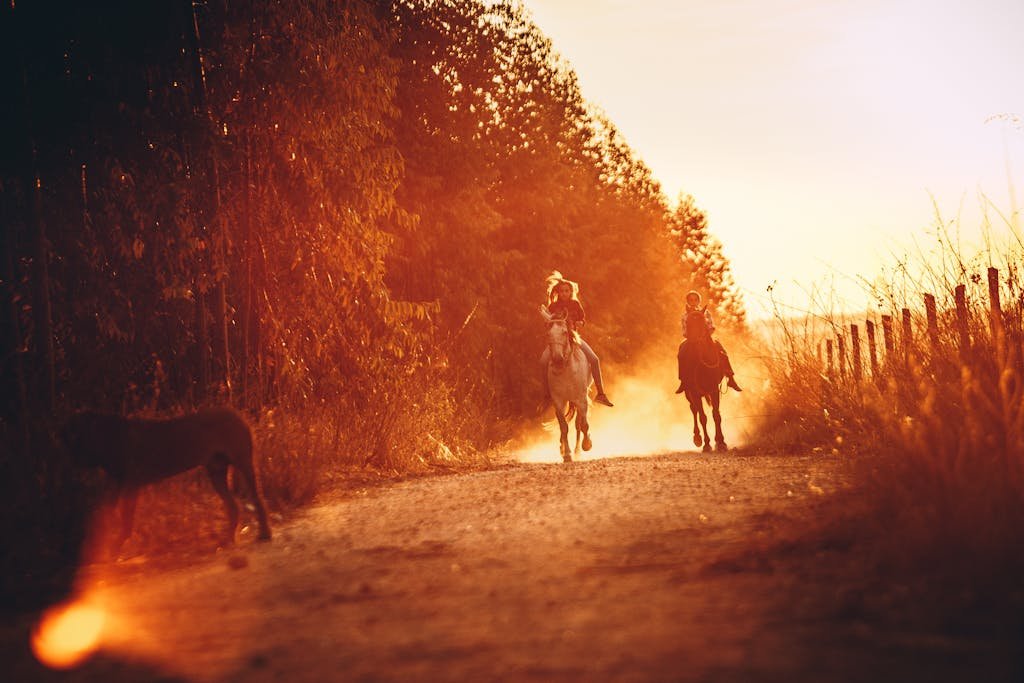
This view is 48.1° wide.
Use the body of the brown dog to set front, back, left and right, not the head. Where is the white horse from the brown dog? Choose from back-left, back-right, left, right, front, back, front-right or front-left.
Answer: back-right

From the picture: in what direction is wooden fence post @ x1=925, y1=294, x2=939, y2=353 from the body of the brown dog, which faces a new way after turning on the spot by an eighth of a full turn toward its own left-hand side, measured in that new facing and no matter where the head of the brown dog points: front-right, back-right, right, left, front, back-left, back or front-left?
back-left

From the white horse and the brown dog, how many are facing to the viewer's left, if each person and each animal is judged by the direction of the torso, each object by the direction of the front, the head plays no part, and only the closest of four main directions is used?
1

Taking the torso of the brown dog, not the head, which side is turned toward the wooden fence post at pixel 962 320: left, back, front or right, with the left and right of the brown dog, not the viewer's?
back

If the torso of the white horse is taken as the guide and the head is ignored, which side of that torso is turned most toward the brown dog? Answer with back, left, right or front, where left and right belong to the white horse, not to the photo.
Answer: front

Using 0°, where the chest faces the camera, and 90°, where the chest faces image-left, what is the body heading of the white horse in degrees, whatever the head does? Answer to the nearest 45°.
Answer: approximately 0°

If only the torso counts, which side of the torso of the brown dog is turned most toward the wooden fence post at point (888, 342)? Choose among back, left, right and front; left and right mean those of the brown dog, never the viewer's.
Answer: right

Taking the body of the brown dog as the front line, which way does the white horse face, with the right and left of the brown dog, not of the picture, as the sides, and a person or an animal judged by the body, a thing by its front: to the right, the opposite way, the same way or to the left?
to the left

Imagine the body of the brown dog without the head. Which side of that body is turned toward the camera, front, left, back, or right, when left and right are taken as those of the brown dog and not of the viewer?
left
